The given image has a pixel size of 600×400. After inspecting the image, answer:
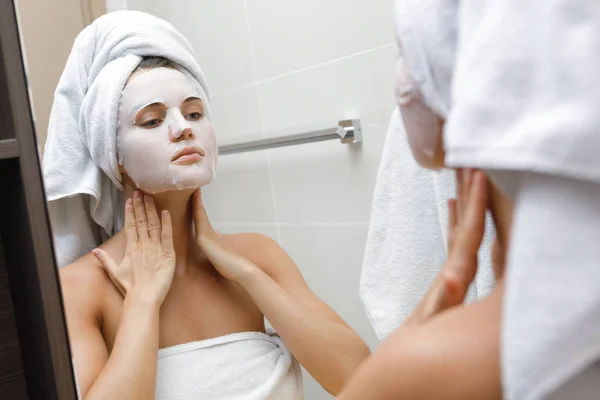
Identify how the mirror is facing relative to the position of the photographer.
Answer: facing the viewer and to the right of the viewer
